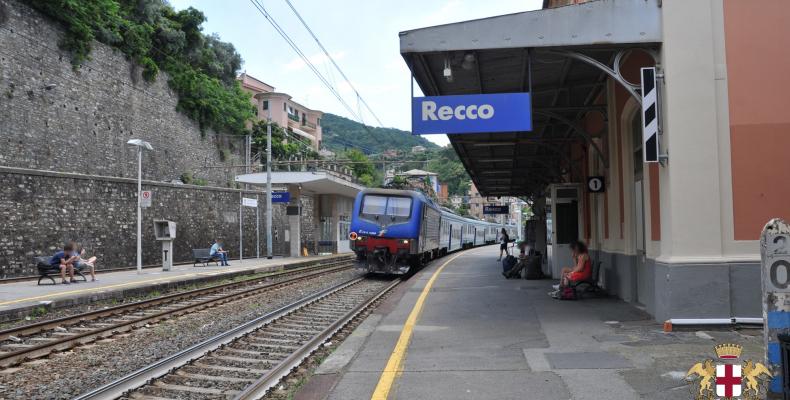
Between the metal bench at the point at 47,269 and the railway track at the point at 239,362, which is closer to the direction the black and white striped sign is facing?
the railway track

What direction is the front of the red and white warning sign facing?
toward the camera

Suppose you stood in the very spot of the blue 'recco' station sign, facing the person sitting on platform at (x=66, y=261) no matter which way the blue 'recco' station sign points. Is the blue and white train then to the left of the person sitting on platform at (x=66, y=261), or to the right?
right

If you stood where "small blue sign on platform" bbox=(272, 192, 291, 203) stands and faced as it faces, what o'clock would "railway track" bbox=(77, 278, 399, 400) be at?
The railway track is roughly at 12 o'clock from the small blue sign on platform.

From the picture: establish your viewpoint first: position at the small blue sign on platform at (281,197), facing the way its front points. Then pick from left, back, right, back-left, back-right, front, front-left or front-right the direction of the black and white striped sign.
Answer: front

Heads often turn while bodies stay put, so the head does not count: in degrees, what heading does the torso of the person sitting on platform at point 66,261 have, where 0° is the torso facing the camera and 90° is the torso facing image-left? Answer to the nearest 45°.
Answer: approximately 315°

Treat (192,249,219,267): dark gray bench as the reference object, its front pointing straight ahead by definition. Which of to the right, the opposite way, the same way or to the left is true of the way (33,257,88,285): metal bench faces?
the same way

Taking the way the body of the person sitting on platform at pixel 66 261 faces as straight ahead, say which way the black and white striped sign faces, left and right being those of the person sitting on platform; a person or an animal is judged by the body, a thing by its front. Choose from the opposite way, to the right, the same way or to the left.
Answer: to the right

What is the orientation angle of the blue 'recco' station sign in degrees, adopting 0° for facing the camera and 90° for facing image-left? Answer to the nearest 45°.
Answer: approximately 0°

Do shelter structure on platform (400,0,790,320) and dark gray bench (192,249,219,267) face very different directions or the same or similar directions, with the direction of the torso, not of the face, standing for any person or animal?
very different directions

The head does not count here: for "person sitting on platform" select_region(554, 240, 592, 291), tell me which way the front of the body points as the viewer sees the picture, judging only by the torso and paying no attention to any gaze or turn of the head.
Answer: to the viewer's left

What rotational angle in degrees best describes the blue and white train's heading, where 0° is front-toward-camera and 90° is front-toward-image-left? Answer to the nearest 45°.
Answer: approximately 45°

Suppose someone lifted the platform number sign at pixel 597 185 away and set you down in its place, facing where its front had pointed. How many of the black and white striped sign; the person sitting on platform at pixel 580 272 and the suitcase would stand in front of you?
2

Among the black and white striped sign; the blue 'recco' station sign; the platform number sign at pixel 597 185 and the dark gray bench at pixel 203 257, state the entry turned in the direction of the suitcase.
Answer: the dark gray bench

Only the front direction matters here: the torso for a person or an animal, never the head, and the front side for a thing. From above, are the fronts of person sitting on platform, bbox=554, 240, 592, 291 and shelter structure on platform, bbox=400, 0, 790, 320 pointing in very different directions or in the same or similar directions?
same or similar directions

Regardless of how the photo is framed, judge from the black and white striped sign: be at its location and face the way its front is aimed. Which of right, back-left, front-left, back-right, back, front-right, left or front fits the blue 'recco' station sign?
right

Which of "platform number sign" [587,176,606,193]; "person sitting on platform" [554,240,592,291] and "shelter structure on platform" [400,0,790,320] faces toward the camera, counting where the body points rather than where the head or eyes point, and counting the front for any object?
the platform number sign

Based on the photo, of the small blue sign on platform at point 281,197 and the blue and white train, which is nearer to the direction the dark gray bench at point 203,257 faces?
the blue and white train

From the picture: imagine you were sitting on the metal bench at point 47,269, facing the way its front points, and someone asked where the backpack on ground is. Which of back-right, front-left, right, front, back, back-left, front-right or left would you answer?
front
